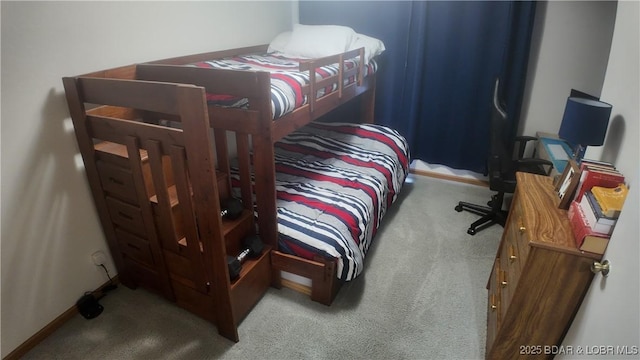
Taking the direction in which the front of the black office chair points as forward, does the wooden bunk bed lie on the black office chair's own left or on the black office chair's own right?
on the black office chair's own right

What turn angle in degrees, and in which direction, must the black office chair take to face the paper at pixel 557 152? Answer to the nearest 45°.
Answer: approximately 45° to its left

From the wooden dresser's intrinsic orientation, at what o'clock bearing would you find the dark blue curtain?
The dark blue curtain is roughly at 2 o'clock from the wooden dresser.

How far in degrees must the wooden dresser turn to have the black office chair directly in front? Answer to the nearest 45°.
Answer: approximately 90° to its right

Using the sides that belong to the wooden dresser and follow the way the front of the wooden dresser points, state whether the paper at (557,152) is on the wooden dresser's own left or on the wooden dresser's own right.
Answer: on the wooden dresser's own right

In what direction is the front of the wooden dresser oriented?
to the viewer's left

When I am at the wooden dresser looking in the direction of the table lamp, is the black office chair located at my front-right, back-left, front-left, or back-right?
front-left

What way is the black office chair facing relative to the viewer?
to the viewer's right

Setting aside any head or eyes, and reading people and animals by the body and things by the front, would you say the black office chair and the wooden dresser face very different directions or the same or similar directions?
very different directions

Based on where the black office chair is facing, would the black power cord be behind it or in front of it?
behind

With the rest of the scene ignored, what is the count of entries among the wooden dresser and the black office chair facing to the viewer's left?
1

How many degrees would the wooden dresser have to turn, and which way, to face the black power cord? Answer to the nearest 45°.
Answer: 0° — it already faces it

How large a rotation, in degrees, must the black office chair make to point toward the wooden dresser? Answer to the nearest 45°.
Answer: approximately 90° to its right

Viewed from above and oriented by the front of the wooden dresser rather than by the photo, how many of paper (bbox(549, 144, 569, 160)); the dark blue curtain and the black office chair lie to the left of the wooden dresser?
0
